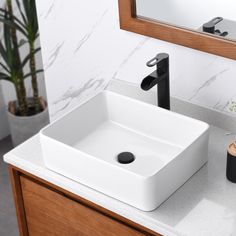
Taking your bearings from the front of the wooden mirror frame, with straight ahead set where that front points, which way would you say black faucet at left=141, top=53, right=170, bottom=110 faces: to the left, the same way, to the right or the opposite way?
the same way

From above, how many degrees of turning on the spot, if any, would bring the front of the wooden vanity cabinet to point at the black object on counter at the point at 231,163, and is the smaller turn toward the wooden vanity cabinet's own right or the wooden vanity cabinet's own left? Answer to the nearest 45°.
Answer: approximately 135° to the wooden vanity cabinet's own left

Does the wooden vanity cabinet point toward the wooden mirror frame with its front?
no

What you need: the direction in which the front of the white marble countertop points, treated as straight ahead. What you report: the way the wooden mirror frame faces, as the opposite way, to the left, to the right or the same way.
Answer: the same way

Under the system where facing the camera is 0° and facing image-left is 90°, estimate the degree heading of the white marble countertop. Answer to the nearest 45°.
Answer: approximately 45°

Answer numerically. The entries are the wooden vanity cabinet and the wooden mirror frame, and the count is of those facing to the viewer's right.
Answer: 0

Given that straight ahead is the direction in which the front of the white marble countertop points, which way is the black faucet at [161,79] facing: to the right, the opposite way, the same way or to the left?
the same way

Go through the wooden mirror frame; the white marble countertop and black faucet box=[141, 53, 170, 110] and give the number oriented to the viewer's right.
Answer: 0

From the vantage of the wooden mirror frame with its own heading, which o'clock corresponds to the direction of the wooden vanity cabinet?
The wooden vanity cabinet is roughly at 12 o'clock from the wooden mirror frame.

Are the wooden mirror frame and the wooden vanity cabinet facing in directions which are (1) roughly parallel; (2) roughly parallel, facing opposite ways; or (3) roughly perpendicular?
roughly parallel

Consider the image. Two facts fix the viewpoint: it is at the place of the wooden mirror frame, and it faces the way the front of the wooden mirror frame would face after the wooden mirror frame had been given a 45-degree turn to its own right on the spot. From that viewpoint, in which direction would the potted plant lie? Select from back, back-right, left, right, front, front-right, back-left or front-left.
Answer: front-right

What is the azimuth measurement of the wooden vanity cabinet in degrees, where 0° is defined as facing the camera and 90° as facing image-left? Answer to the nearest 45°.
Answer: approximately 45°
